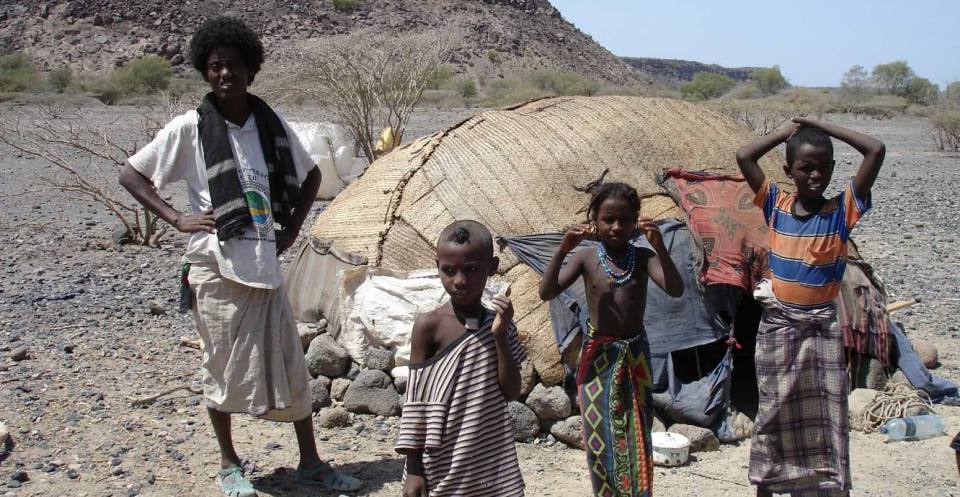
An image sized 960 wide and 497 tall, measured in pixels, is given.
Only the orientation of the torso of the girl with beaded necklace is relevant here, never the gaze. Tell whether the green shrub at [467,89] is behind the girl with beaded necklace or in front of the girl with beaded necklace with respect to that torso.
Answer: behind

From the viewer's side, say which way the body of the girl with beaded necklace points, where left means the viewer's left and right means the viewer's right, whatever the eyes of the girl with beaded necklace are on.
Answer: facing the viewer

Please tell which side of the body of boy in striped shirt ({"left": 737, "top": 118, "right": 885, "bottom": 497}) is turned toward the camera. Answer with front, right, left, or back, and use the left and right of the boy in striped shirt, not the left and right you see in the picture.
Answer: front

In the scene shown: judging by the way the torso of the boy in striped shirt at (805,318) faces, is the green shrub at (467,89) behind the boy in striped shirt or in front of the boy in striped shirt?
behind

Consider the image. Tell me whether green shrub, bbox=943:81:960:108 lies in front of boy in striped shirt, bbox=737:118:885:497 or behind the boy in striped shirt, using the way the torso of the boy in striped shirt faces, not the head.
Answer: behind

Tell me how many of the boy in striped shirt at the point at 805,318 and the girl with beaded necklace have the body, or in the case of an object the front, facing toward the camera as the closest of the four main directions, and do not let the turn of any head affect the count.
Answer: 2

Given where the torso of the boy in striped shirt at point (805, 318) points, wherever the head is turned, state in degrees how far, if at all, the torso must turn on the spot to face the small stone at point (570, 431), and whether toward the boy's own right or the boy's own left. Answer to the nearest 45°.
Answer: approximately 135° to the boy's own right

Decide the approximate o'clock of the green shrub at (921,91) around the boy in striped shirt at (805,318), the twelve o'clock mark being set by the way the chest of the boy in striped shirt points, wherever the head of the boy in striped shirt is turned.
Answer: The green shrub is roughly at 6 o'clock from the boy in striped shirt.

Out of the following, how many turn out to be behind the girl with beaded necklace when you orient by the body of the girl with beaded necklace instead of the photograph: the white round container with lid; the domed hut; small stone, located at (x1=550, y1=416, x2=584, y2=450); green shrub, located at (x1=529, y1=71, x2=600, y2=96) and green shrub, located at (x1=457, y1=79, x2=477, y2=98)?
5

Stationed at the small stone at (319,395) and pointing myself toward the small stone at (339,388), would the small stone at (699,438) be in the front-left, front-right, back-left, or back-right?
front-right

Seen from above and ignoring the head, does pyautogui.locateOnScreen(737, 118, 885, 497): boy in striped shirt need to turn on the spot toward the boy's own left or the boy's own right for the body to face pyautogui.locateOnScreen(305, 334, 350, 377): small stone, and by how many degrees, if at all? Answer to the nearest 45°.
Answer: approximately 90° to the boy's own right
